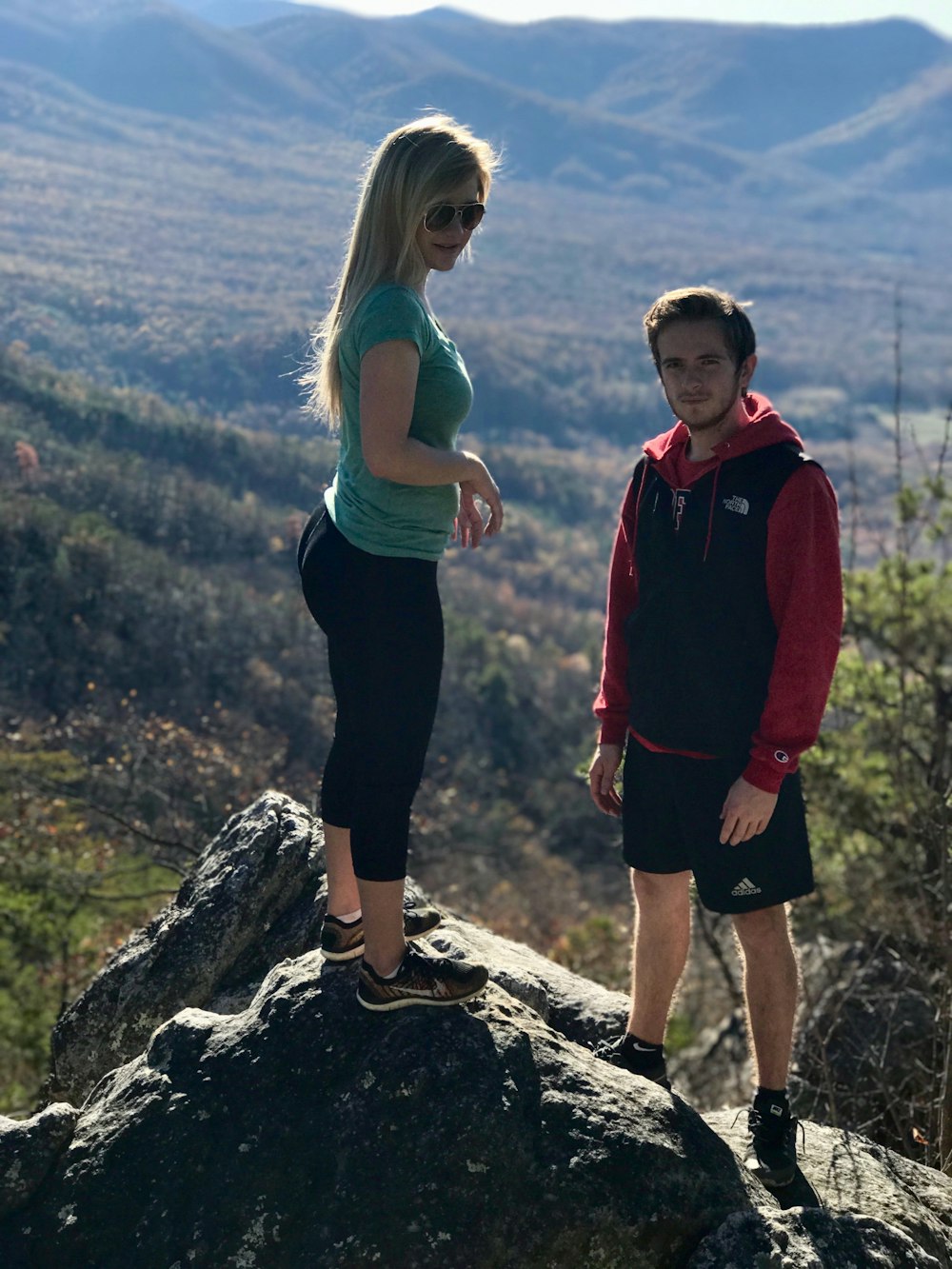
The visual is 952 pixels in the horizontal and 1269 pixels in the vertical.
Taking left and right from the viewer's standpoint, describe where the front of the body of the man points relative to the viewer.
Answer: facing the viewer and to the left of the viewer

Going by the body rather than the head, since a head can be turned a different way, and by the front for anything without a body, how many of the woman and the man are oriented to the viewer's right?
1

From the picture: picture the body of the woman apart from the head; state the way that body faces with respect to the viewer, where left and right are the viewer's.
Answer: facing to the right of the viewer

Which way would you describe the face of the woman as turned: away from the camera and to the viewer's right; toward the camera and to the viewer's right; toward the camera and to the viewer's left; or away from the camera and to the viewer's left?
toward the camera and to the viewer's right

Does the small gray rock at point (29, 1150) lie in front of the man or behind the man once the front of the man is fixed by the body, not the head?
in front

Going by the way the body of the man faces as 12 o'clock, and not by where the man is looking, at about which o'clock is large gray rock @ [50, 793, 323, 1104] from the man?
The large gray rock is roughly at 2 o'clock from the man.

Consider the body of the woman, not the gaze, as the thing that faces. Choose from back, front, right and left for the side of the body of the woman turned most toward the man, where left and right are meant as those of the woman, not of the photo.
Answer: front
